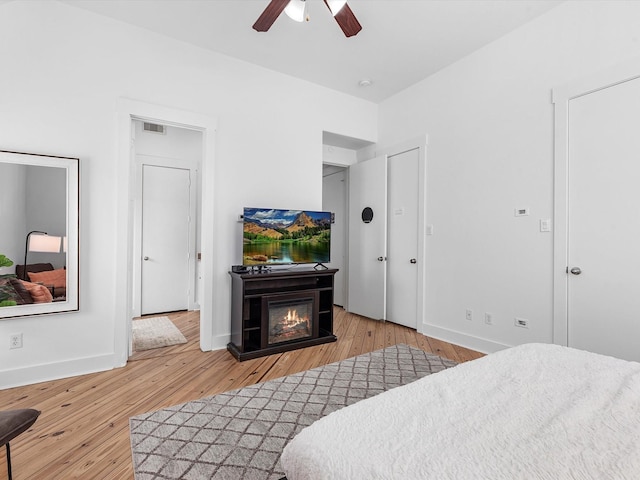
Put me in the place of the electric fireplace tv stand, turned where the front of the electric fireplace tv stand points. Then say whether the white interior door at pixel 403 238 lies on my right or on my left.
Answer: on my left

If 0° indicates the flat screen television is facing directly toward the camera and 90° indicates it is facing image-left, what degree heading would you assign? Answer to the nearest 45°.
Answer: approximately 315°

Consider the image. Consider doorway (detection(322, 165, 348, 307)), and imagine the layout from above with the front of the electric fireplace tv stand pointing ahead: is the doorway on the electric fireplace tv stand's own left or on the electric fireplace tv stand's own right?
on the electric fireplace tv stand's own left

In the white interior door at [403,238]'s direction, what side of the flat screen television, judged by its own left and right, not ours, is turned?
left

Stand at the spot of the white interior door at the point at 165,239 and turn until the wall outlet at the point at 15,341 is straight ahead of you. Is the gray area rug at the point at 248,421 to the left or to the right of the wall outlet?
left

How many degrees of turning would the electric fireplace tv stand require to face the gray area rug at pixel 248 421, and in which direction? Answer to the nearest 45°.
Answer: approximately 45° to its right

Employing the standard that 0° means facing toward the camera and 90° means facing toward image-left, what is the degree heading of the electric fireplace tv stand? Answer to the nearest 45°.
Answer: approximately 315°

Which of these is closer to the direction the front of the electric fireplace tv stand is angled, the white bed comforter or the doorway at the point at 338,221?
the white bed comforter

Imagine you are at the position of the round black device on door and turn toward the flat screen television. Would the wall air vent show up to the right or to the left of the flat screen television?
right
